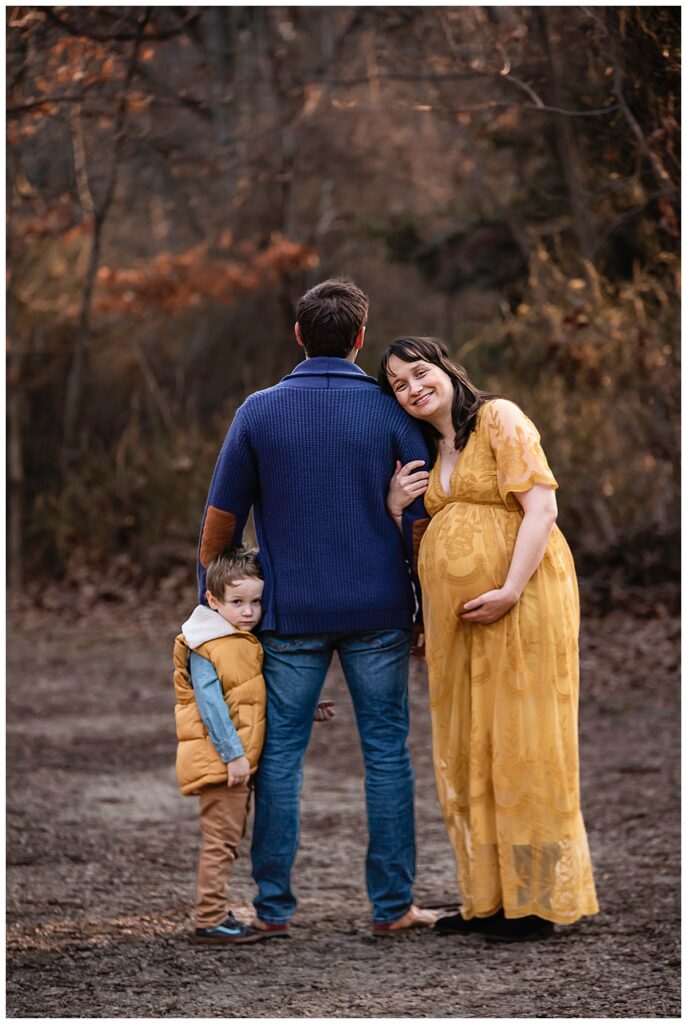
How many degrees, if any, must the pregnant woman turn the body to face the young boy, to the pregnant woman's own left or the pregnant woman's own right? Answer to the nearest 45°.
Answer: approximately 45° to the pregnant woman's own right

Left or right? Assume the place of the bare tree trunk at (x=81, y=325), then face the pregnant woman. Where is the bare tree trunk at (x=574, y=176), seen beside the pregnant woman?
left

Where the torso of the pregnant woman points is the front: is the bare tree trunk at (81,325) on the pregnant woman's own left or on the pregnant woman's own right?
on the pregnant woman's own right

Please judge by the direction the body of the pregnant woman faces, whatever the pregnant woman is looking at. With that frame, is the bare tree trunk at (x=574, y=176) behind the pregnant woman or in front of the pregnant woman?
behind

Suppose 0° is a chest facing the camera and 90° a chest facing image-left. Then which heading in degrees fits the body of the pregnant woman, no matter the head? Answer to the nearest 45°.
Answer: approximately 45°

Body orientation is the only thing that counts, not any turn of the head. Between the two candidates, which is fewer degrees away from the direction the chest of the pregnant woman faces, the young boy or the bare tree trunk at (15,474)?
the young boy

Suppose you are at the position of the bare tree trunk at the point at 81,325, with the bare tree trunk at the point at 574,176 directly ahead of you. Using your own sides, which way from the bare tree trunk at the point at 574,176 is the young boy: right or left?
right

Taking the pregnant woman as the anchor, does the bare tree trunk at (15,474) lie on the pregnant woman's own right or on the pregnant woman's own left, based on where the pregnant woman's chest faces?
on the pregnant woman's own right
